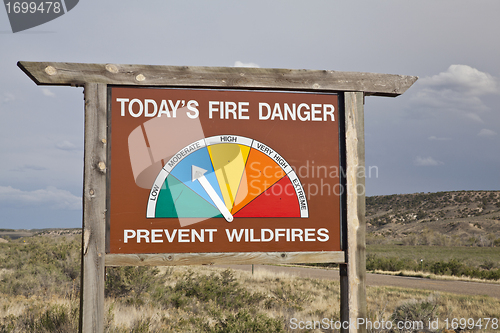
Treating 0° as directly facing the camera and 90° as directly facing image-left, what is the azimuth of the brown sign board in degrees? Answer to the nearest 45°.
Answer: approximately 0°
